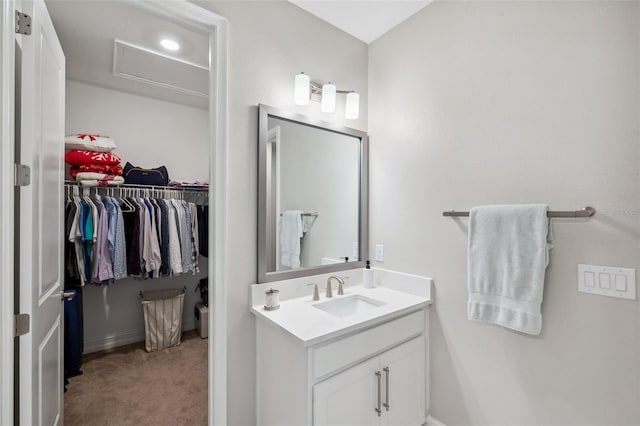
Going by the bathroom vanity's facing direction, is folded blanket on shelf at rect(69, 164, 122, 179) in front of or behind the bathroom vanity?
behind

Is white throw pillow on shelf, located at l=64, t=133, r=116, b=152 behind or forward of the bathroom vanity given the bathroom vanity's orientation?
behind

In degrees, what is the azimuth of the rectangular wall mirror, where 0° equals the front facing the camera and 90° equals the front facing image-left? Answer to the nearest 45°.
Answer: approximately 315°

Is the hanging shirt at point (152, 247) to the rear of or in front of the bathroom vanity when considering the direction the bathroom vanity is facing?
to the rear

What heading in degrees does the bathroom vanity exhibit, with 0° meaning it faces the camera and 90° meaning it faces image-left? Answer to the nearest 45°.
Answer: approximately 315°

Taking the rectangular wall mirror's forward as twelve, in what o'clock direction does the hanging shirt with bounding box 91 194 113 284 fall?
The hanging shirt is roughly at 5 o'clock from the rectangular wall mirror.
